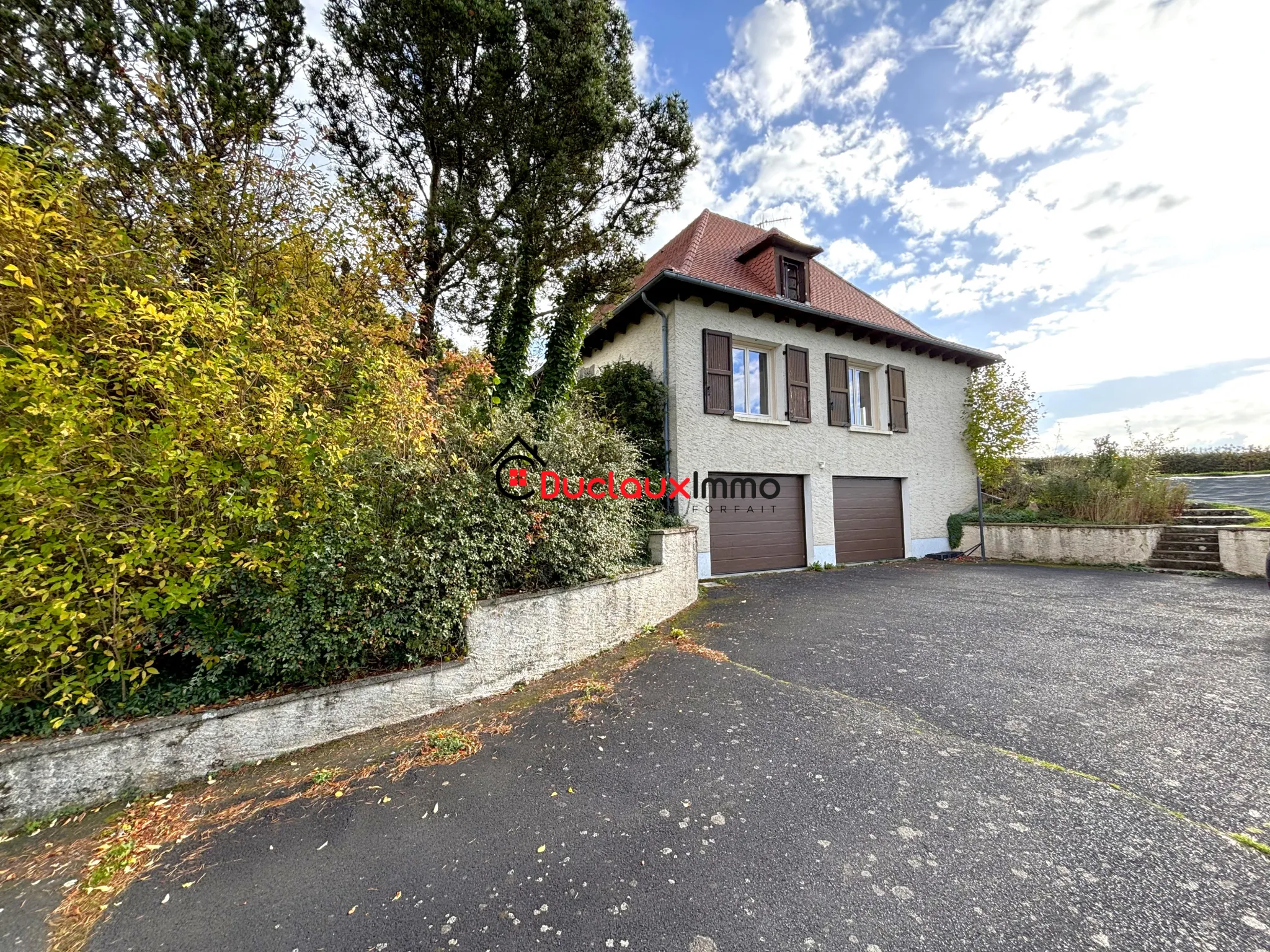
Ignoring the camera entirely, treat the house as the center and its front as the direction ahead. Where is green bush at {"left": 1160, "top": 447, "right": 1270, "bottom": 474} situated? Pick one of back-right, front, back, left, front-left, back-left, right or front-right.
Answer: left

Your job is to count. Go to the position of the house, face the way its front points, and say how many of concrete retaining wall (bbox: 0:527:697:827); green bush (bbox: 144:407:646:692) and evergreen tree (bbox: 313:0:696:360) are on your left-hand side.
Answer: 0

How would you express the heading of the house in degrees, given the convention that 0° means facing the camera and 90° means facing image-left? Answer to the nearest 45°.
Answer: approximately 315°

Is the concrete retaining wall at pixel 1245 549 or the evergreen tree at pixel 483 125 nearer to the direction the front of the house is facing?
the concrete retaining wall

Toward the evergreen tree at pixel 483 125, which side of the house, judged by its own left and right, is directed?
right

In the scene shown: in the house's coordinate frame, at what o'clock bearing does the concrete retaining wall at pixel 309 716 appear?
The concrete retaining wall is roughly at 2 o'clock from the house.

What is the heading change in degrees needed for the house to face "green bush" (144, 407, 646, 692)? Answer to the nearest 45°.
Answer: approximately 45° to its right

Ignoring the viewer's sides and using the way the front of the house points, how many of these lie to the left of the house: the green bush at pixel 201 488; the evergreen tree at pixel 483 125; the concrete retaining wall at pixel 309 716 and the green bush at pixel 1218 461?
1

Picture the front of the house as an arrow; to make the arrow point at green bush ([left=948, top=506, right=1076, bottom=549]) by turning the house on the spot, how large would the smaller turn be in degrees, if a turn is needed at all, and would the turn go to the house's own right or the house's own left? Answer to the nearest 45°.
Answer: approximately 90° to the house's own left

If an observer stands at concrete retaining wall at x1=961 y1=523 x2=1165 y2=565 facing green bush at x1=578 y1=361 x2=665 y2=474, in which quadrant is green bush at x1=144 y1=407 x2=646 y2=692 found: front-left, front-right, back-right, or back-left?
front-left

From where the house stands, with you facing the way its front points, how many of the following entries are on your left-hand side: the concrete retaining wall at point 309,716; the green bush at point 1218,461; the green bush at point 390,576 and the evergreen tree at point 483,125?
1
